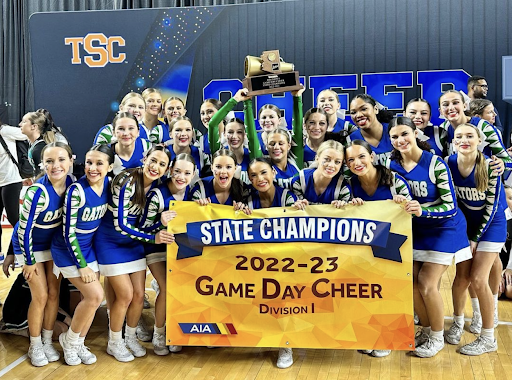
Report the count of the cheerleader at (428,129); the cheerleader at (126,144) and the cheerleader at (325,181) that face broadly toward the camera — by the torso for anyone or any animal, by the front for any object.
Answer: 3

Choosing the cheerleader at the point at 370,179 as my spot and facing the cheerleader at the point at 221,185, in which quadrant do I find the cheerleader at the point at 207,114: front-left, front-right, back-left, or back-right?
front-right

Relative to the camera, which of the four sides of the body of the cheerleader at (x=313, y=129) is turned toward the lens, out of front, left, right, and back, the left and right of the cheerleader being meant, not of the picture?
front

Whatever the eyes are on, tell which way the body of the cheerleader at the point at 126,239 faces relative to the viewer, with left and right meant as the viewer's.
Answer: facing the viewer and to the right of the viewer

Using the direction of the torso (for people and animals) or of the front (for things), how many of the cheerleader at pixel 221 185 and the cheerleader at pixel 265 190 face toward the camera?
2

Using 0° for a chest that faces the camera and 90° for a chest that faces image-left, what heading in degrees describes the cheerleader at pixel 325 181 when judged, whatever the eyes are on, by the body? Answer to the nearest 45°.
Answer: approximately 0°

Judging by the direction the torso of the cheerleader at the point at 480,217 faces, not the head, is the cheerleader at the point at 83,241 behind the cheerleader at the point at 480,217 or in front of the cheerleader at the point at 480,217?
in front

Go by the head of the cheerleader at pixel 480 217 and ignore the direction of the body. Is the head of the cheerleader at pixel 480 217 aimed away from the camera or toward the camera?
toward the camera

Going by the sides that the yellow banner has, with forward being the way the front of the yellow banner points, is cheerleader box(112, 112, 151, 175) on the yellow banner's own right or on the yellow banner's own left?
on the yellow banner's own right

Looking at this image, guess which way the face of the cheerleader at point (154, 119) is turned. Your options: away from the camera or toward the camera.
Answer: toward the camera

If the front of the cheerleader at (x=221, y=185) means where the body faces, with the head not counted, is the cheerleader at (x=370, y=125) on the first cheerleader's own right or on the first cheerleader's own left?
on the first cheerleader's own left
